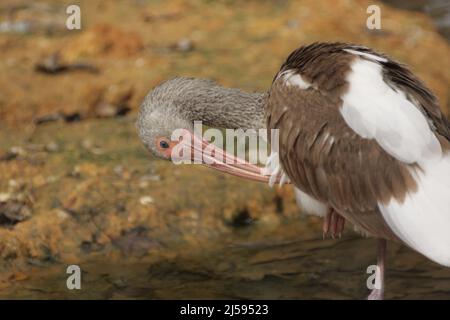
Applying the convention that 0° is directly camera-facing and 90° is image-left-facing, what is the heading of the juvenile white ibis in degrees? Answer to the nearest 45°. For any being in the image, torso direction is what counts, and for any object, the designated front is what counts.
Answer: approximately 90°
